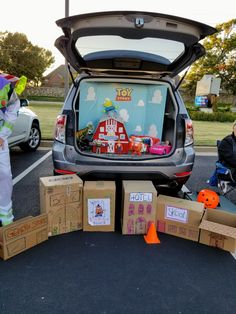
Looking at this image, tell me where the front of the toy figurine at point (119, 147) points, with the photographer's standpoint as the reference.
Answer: facing the viewer

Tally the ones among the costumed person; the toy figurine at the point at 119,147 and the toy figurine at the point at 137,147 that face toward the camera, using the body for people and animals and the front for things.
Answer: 3

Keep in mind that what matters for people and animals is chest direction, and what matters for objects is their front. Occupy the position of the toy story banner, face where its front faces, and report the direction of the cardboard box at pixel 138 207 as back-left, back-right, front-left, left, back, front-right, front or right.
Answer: front

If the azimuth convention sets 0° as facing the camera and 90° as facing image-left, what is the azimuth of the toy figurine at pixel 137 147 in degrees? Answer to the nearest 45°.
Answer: approximately 0°

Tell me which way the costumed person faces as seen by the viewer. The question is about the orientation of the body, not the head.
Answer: toward the camera

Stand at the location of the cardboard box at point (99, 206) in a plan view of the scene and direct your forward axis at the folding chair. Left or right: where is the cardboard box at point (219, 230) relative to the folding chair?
right

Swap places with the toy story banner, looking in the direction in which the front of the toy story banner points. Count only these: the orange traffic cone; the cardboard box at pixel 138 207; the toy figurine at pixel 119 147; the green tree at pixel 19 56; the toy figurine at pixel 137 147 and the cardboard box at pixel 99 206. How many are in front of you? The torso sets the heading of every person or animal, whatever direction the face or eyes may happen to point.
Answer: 5

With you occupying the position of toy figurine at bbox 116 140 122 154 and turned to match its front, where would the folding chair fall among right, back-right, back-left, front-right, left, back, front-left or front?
left

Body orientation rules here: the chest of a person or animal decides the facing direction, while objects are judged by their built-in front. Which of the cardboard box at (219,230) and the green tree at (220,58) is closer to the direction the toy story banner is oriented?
the cardboard box

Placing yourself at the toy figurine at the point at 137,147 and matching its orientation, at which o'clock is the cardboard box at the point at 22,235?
The cardboard box is roughly at 1 o'clock from the toy figurine.

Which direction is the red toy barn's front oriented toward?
toward the camera

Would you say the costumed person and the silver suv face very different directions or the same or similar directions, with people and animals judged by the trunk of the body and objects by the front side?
very different directions

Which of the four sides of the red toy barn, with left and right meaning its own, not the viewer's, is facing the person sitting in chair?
left

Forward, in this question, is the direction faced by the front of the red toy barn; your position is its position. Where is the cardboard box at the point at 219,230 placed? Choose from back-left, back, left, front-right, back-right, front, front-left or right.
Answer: front-left

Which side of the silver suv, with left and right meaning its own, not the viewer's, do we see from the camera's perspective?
back

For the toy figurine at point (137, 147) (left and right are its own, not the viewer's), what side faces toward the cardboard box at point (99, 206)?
front
